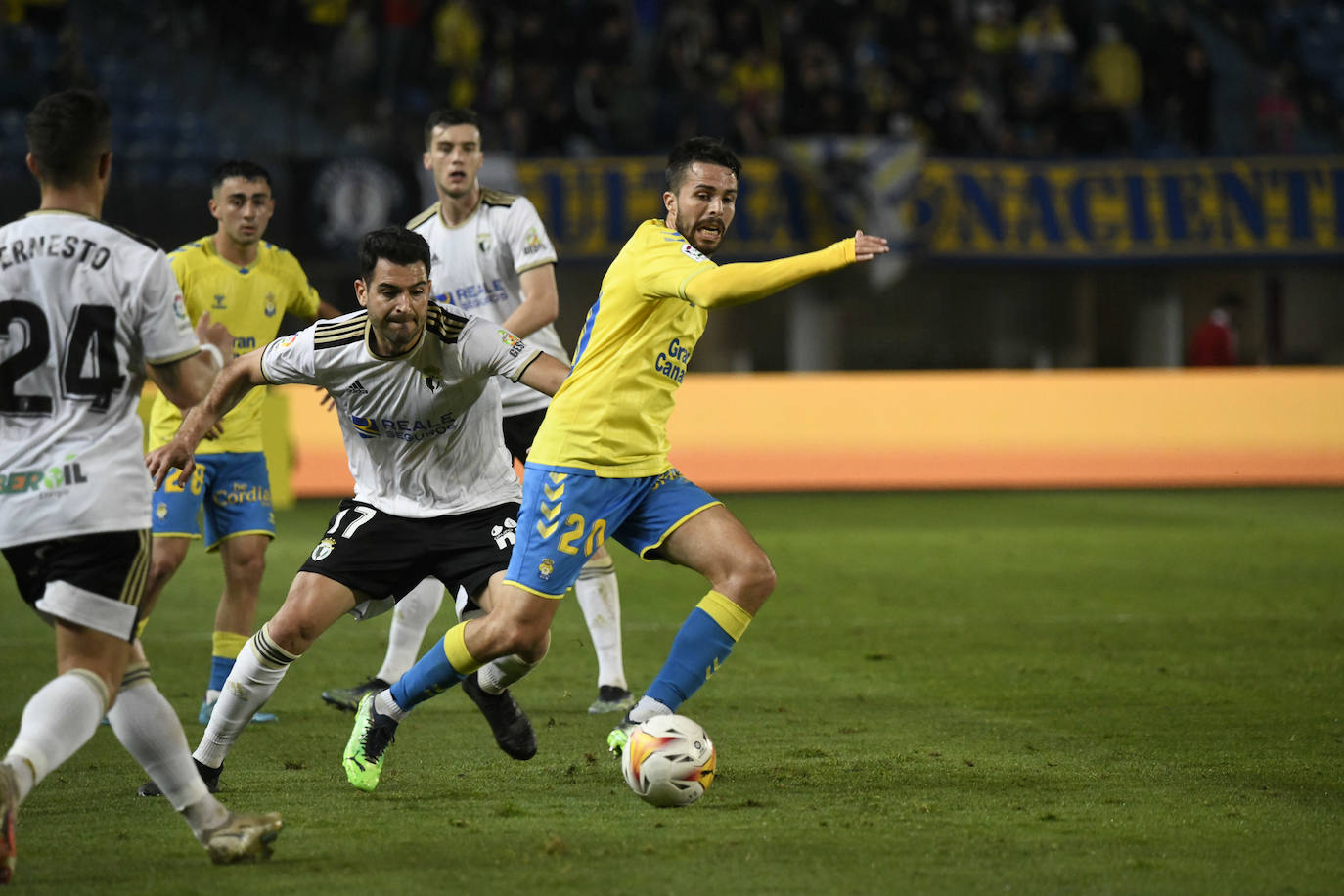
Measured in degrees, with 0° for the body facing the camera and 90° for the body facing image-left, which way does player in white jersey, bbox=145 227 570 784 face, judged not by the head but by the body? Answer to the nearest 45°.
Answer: approximately 0°

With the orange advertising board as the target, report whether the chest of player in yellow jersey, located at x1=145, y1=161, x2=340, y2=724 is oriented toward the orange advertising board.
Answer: no

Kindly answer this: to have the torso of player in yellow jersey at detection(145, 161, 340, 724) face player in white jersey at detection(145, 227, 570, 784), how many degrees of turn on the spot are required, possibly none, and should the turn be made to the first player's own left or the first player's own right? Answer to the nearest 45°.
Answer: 0° — they already face them

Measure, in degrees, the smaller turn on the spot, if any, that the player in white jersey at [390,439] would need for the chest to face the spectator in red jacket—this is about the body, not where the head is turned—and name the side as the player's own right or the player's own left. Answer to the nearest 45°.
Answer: approximately 135° to the player's own left

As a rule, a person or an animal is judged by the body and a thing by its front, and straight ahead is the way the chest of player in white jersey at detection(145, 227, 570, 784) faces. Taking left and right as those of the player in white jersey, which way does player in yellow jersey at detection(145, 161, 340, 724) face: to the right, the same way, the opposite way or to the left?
the same way

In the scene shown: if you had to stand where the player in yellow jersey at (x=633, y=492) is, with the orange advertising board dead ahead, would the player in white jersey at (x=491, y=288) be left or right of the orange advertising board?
left

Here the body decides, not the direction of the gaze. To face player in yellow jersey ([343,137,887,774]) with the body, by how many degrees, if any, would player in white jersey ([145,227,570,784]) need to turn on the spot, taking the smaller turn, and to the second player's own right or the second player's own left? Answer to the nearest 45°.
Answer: approximately 90° to the second player's own left

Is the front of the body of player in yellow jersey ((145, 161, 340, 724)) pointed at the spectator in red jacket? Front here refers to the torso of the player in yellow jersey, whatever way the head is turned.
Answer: no

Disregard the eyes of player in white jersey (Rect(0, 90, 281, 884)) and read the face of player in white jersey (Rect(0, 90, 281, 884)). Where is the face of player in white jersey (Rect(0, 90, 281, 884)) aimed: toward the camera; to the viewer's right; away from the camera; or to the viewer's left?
away from the camera

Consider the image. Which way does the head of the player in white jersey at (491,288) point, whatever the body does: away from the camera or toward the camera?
toward the camera

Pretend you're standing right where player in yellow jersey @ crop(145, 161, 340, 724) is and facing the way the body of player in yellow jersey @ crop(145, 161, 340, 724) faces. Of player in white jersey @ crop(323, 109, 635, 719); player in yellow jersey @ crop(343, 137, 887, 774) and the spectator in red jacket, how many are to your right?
0

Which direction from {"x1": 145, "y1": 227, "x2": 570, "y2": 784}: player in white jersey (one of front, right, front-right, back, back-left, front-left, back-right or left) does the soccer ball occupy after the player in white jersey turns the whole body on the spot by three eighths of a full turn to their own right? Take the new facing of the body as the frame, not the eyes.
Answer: back

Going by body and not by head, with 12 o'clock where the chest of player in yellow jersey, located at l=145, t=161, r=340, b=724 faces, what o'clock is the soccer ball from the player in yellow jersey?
The soccer ball is roughly at 11 o'clock from the player in yellow jersey.

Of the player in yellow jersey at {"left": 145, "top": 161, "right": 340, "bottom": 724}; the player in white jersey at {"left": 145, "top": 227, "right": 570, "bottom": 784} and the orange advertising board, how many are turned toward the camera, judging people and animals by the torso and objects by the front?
3

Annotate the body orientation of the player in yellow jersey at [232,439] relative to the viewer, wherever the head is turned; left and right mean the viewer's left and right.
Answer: facing the viewer

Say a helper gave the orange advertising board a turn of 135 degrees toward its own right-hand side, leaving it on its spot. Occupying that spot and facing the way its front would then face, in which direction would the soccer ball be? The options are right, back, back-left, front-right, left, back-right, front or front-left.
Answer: back-left

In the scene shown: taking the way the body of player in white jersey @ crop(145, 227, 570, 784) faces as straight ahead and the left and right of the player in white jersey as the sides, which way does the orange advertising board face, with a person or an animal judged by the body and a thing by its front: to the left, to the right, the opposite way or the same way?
the same way

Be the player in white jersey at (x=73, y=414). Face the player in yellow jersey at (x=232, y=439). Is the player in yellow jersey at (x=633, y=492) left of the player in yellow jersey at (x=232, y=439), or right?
right

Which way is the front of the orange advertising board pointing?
toward the camera
